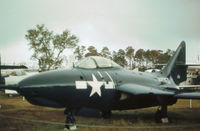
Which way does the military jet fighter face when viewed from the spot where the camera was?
facing the viewer and to the left of the viewer
